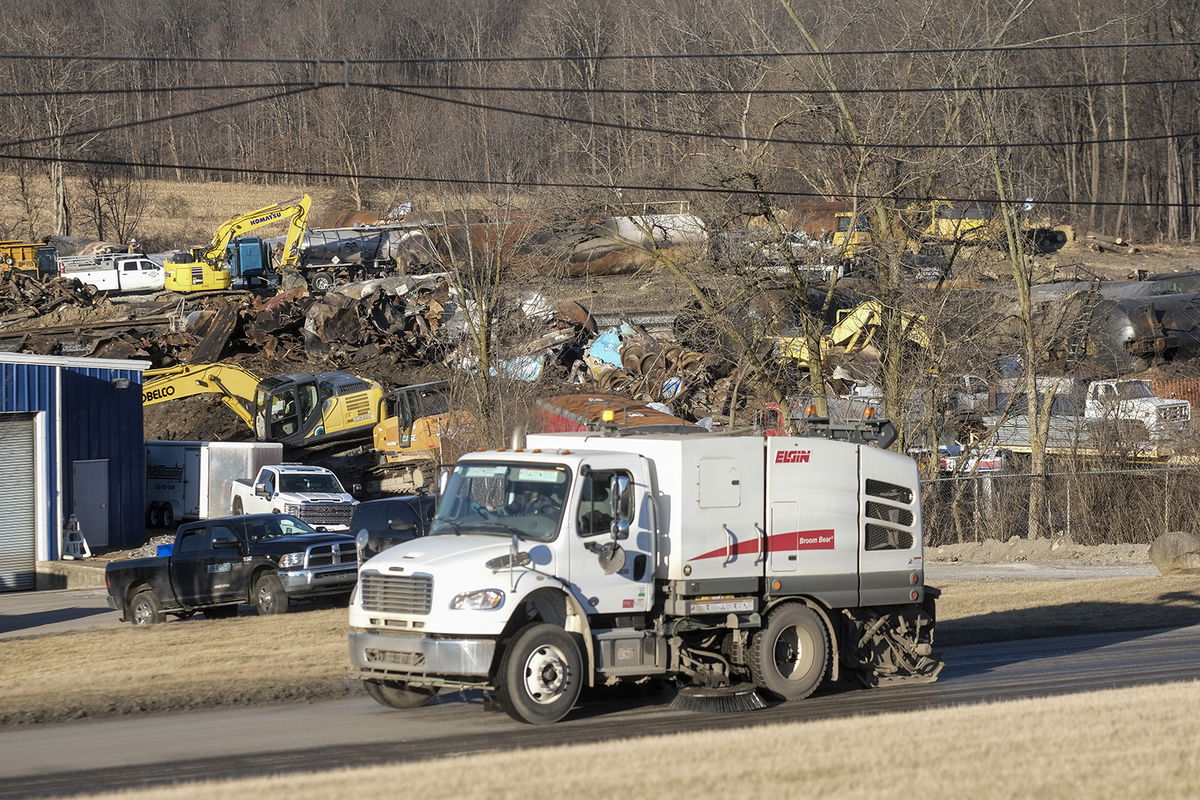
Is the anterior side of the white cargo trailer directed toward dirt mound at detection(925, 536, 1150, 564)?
yes

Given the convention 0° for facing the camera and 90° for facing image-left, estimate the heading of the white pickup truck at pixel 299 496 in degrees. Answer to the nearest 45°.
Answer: approximately 315°

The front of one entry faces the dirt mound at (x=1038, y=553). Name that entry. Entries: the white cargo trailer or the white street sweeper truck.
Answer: the white cargo trailer

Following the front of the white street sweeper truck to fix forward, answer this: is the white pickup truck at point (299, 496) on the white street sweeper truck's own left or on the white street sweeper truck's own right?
on the white street sweeper truck's own right

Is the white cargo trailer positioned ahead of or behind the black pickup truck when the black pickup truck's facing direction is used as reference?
behind

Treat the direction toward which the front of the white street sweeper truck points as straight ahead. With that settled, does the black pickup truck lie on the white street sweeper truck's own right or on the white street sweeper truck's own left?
on the white street sweeper truck's own right

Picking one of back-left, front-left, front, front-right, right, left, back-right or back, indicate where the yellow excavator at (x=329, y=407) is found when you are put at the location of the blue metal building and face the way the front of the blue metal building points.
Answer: left
